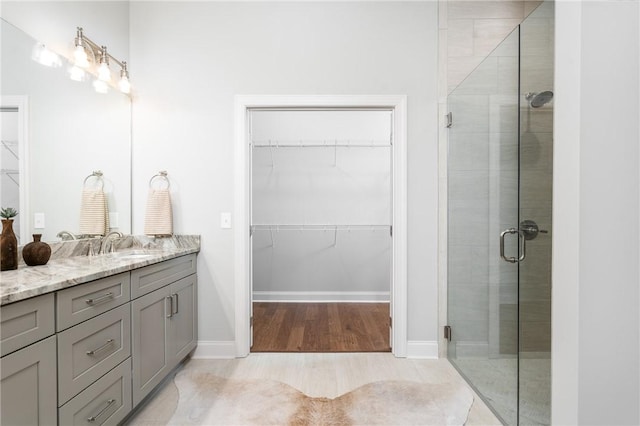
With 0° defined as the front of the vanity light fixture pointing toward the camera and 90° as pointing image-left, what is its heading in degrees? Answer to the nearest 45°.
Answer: approximately 315°

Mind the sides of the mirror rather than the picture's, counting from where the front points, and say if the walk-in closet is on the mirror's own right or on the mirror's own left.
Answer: on the mirror's own left

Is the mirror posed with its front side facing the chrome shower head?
yes

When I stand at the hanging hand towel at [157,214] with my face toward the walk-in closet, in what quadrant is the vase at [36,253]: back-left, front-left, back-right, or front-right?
back-right
